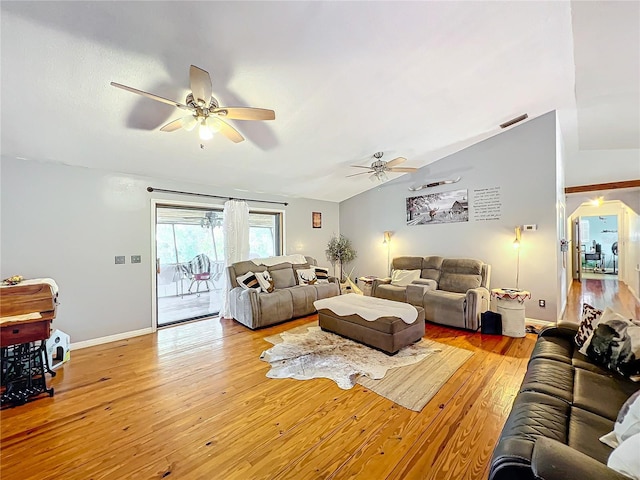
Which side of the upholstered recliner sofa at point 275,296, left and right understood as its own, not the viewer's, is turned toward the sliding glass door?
right

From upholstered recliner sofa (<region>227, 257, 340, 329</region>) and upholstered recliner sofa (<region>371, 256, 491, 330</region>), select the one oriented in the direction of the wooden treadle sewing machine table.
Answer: upholstered recliner sofa (<region>371, 256, 491, 330</region>)

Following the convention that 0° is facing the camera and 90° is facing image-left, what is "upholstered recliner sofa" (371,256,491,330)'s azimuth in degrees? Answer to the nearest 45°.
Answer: approximately 45°

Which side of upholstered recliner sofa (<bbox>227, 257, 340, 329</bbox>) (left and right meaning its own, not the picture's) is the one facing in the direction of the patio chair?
back

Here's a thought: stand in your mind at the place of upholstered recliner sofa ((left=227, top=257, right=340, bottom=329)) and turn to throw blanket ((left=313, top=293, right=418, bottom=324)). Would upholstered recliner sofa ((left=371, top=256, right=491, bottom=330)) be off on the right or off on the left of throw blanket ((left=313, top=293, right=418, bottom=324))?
left

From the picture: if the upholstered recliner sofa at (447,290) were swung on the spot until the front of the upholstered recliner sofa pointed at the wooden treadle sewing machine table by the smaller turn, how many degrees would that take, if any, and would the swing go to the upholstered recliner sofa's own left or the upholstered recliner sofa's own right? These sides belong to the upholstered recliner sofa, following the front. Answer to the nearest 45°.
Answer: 0° — it already faces it
